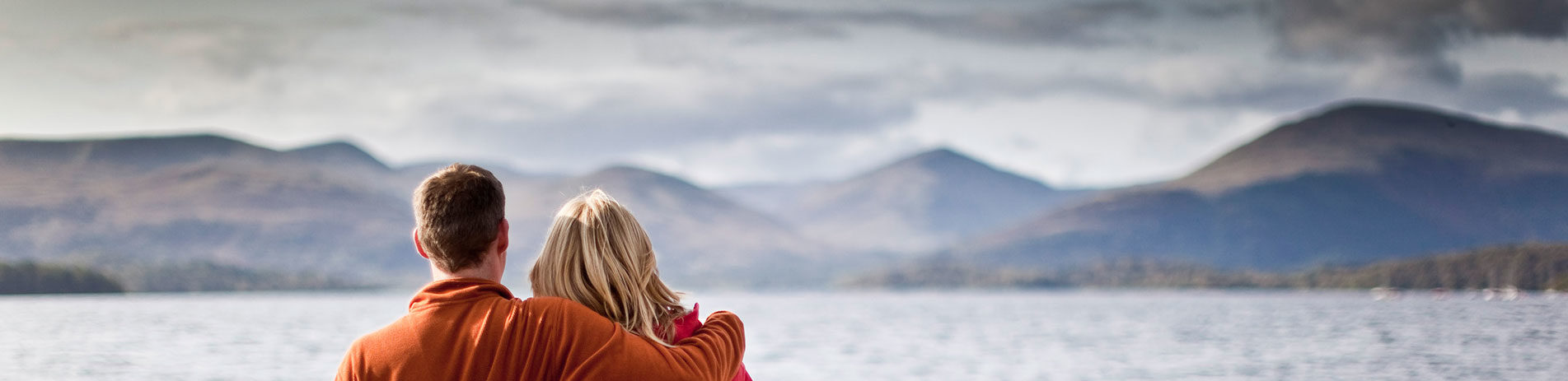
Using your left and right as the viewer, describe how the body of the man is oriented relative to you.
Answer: facing away from the viewer
